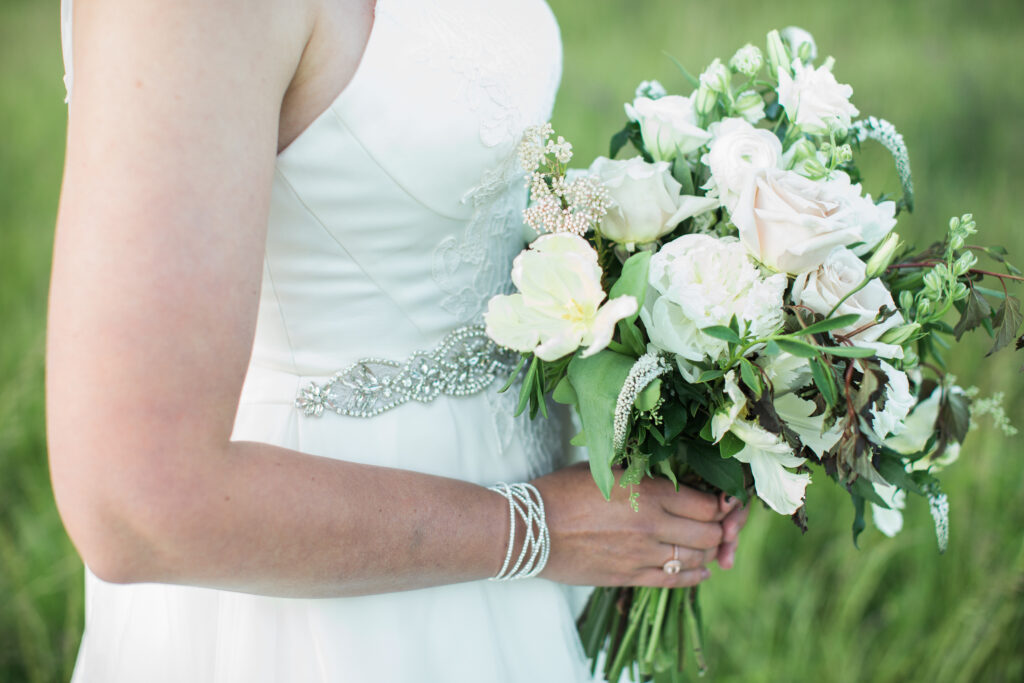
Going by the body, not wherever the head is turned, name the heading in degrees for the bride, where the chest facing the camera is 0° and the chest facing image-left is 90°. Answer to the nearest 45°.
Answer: approximately 270°
